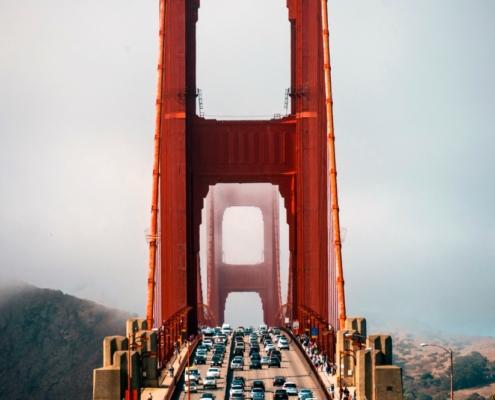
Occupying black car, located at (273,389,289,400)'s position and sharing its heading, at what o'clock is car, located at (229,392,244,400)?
The car is roughly at 9 o'clock from the black car.

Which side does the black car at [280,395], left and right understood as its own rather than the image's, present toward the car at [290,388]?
front

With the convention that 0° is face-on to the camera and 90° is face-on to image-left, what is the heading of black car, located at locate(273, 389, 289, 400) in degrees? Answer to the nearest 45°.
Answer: approximately 180°

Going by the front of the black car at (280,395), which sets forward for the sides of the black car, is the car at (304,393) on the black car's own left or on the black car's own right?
on the black car's own right

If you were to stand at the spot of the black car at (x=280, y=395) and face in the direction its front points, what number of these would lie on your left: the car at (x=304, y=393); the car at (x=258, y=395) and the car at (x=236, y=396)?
2

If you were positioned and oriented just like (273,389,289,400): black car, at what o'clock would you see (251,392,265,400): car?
The car is roughly at 9 o'clock from the black car.
